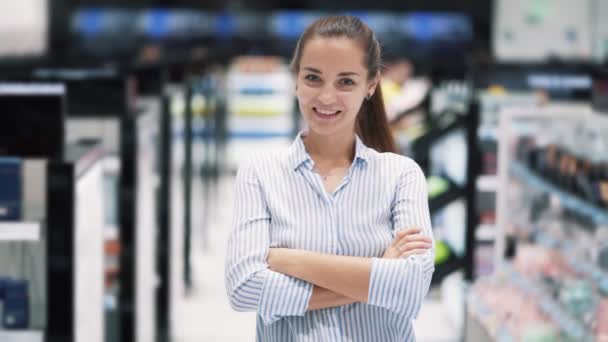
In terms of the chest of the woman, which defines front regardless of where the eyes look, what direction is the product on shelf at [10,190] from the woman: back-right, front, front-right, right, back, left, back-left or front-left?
back-right

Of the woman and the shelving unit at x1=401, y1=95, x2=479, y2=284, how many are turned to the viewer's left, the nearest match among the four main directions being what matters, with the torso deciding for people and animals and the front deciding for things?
1

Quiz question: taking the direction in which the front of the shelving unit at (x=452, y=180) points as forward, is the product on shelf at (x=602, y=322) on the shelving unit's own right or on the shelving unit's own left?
on the shelving unit's own left

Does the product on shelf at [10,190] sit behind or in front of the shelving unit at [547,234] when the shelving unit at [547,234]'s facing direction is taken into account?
in front

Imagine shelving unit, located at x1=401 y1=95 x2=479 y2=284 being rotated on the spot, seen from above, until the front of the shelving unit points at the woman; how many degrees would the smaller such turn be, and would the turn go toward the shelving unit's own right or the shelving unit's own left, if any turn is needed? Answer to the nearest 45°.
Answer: approximately 90° to the shelving unit's own left

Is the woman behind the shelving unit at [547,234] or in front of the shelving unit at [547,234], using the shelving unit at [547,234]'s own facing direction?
in front

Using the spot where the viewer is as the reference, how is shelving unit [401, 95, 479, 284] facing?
facing to the left of the viewer

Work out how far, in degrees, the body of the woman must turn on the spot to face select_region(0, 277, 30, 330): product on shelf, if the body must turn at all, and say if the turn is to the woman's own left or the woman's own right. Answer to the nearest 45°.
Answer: approximately 135° to the woman's own right

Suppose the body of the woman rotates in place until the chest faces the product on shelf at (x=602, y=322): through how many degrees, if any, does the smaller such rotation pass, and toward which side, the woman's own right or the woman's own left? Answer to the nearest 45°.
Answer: approximately 135° to the woman's own left

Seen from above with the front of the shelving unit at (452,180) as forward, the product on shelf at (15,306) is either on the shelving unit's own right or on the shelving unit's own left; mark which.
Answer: on the shelving unit's own left

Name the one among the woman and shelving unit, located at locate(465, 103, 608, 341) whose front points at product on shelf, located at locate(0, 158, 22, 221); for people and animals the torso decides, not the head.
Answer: the shelving unit

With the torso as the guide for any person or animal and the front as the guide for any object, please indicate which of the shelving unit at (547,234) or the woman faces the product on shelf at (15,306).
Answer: the shelving unit
